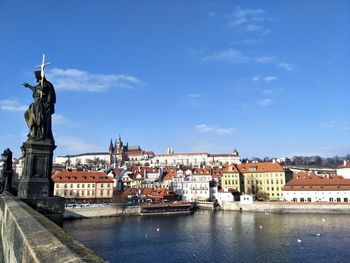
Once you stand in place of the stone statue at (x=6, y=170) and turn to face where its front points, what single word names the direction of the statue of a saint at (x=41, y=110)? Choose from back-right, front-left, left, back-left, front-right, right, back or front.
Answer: left

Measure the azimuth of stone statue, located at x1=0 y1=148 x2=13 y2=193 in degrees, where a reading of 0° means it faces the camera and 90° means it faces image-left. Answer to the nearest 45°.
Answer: approximately 90°

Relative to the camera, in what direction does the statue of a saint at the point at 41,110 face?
facing the viewer and to the left of the viewer

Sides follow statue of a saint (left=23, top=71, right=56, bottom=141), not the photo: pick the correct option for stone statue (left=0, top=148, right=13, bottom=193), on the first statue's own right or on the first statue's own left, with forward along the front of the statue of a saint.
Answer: on the first statue's own right
